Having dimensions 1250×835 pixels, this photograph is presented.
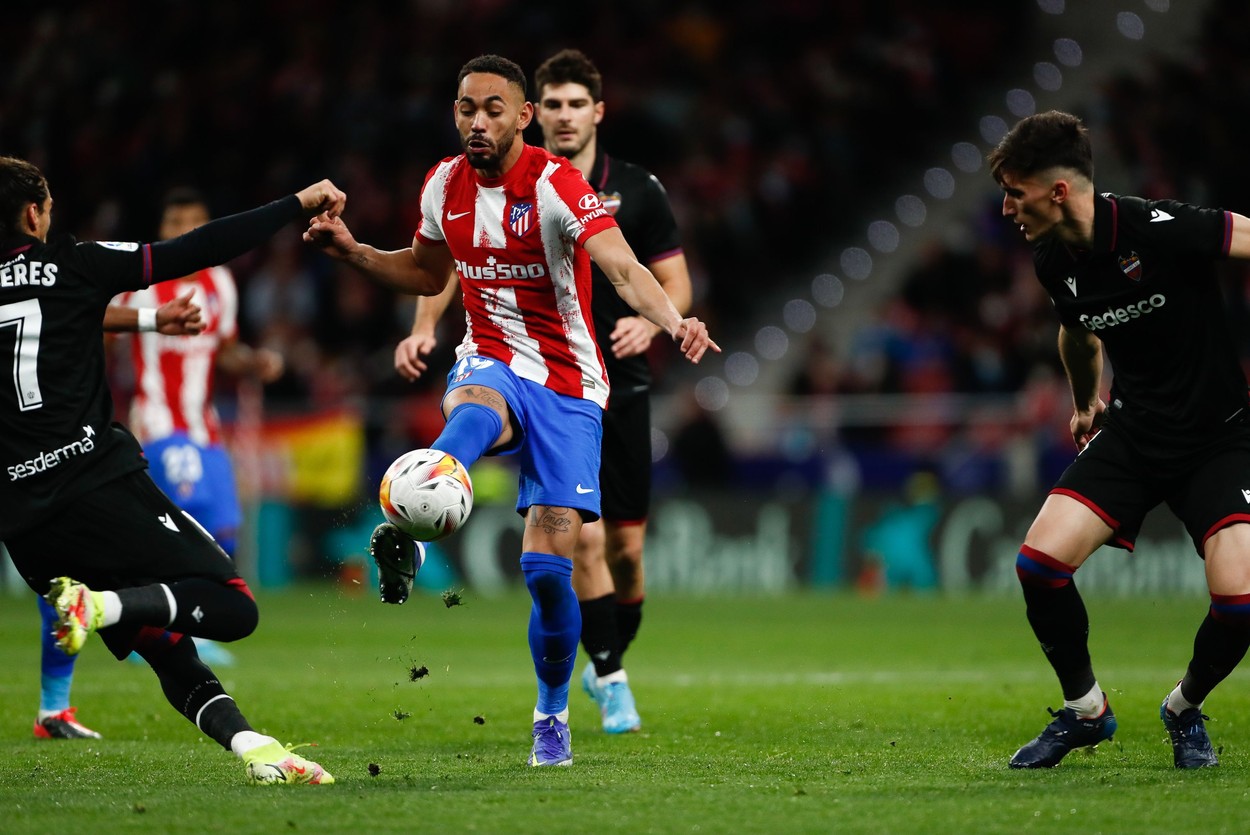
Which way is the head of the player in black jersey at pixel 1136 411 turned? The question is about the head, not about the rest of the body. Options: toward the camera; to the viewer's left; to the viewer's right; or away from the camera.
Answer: to the viewer's left

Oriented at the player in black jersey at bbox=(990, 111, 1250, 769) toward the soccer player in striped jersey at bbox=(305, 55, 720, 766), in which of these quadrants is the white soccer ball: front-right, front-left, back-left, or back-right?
front-left

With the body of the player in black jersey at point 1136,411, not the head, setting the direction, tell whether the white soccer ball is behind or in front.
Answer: in front

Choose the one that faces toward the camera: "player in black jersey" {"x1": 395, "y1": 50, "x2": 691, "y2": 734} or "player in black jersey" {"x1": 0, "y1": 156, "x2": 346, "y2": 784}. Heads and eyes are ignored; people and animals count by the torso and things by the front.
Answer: "player in black jersey" {"x1": 395, "y1": 50, "x2": 691, "y2": 734}

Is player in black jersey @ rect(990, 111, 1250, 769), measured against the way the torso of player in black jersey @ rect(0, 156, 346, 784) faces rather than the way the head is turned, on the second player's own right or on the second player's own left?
on the second player's own right

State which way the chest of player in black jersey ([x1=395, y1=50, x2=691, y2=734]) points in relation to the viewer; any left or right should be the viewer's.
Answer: facing the viewer

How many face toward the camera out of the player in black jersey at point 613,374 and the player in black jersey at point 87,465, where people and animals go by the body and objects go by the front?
1

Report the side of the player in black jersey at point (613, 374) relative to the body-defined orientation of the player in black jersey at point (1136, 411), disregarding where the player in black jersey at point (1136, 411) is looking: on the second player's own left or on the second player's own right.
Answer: on the second player's own right

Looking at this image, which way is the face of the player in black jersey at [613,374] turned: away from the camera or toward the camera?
toward the camera

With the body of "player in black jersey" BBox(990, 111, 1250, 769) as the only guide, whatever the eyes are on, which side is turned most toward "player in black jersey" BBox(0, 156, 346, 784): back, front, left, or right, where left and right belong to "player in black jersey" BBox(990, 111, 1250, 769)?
front

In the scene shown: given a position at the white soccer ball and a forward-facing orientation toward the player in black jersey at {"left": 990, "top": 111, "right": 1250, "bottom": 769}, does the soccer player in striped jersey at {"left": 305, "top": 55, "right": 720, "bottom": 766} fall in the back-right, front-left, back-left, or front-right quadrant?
front-left

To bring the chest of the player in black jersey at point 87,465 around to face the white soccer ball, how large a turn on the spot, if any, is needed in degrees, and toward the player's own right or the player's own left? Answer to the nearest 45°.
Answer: approximately 45° to the player's own right

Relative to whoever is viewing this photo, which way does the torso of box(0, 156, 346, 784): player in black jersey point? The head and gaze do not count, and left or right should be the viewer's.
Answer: facing away from the viewer and to the right of the viewer

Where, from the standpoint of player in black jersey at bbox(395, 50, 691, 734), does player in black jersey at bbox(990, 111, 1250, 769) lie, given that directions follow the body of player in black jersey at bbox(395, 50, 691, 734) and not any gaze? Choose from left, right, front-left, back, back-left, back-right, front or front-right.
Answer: front-left

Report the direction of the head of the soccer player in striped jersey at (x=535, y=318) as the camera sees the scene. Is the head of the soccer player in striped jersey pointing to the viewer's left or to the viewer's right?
to the viewer's left

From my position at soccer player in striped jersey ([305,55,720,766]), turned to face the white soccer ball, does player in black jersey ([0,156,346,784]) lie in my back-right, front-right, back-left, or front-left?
front-right
